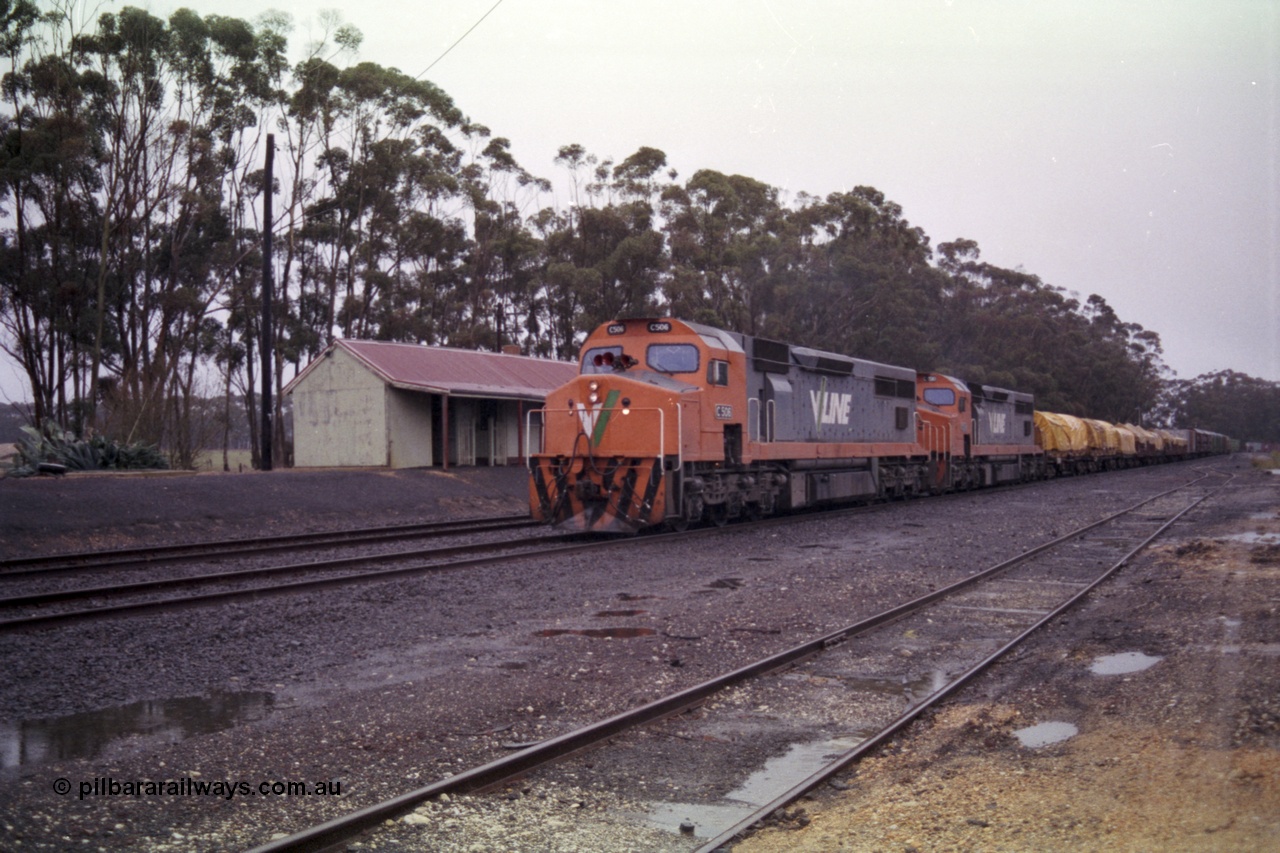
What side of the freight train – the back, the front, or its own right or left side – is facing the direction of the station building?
right

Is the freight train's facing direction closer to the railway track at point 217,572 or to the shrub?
the railway track

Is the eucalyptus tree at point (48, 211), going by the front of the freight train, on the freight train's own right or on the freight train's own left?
on the freight train's own right

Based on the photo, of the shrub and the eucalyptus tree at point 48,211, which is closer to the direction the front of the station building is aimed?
the shrub

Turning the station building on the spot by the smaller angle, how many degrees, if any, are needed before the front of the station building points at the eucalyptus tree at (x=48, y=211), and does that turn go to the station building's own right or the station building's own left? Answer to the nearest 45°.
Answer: approximately 180°

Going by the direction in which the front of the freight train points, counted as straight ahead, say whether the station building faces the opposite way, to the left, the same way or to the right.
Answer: to the left

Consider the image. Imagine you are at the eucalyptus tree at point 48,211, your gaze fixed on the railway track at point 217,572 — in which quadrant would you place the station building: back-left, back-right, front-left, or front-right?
front-left

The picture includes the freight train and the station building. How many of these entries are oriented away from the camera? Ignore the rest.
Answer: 0

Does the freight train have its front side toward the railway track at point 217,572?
yes

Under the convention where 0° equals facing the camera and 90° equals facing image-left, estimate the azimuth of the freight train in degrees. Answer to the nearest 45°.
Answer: approximately 45°

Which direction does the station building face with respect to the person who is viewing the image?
facing the viewer and to the right of the viewer

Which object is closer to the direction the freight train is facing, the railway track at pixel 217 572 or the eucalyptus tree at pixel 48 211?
the railway track

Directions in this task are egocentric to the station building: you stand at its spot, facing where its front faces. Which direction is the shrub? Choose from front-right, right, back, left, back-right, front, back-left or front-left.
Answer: right

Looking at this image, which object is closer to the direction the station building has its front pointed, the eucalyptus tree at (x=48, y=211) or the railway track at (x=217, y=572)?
the railway track
